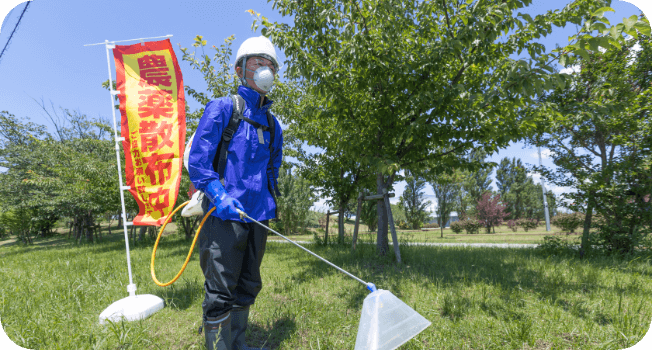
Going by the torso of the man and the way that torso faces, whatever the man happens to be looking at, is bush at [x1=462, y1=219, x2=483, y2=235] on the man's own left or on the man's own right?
on the man's own left

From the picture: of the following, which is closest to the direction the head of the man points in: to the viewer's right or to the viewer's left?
to the viewer's right

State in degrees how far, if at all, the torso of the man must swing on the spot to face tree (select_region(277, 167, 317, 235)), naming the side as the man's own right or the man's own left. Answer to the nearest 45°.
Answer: approximately 135° to the man's own left

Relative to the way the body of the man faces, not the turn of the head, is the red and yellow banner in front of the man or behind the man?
behind

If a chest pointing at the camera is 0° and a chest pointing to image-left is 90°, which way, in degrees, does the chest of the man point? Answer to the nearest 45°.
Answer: approximately 315°
